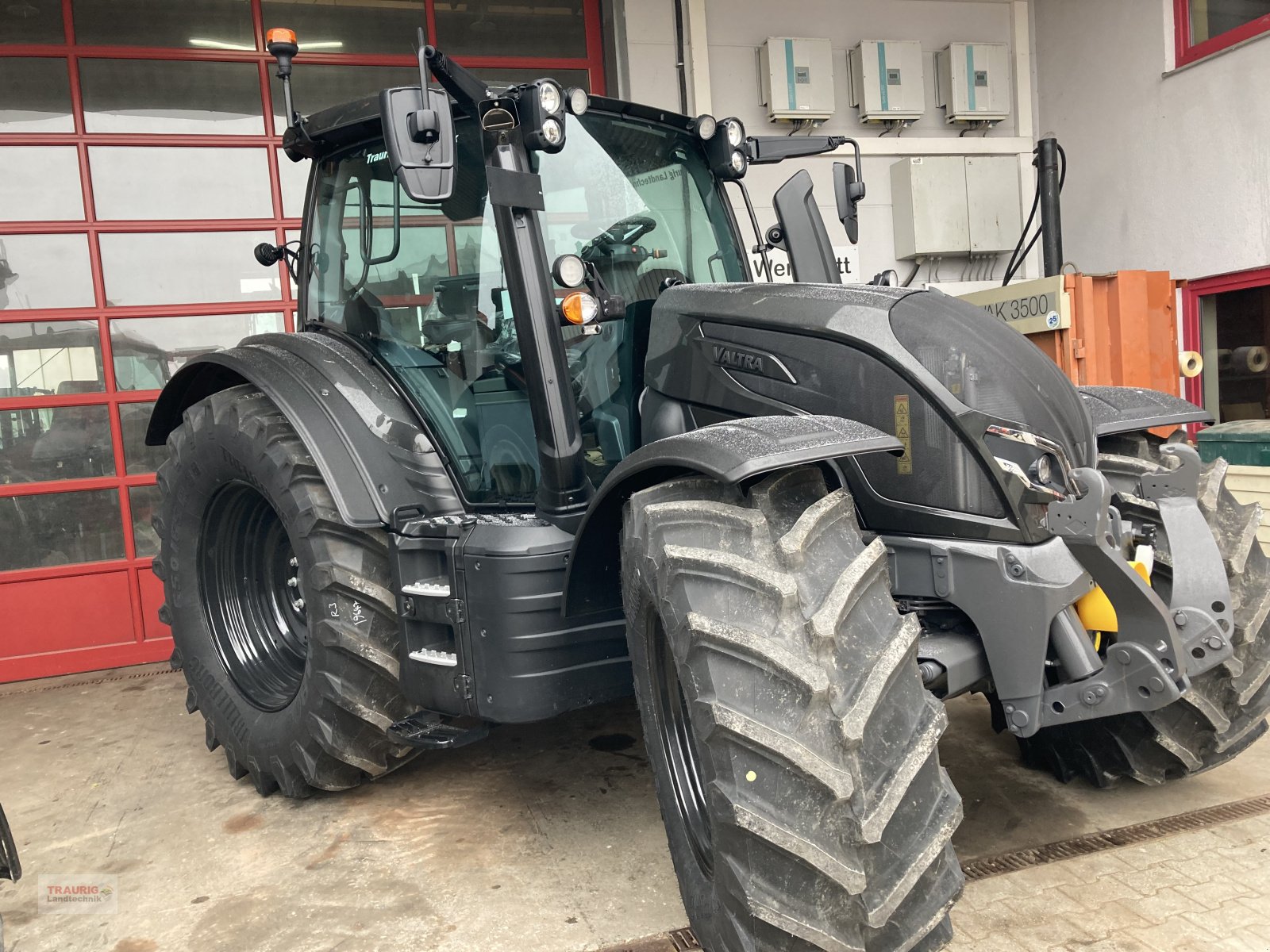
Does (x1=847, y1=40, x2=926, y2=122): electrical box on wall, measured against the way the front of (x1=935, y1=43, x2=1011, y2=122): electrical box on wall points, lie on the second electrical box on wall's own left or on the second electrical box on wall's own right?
on the second electrical box on wall's own right

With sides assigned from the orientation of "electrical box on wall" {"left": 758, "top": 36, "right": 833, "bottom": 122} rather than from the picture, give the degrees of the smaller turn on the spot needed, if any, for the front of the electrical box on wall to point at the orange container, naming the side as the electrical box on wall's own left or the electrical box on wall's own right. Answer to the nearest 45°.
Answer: approximately 45° to the electrical box on wall's own left

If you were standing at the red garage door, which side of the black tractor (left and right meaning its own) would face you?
back

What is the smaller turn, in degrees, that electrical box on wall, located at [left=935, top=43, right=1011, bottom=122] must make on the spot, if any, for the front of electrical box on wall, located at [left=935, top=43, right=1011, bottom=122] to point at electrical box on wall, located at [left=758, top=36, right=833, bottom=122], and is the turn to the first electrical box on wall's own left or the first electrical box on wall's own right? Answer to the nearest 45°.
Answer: approximately 45° to the first electrical box on wall's own right

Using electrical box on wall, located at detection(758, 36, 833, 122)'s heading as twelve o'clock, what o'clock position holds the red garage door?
The red garage door is roughly at 2 o'clock from the electrical box on wall.

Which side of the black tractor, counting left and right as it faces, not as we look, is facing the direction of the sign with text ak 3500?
left

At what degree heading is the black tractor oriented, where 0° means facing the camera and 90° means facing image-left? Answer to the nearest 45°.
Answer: approximately 315°
